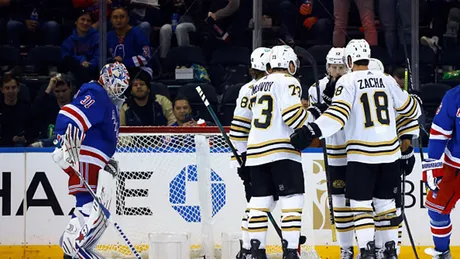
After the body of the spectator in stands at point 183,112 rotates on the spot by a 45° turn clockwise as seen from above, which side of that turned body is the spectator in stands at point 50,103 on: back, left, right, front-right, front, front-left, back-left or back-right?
front-right

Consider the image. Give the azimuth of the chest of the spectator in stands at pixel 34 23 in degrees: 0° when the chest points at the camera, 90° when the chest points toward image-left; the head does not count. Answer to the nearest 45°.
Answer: approximately 0°

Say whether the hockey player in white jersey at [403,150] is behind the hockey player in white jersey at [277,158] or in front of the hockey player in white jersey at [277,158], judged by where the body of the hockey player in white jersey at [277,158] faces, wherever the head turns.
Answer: in front

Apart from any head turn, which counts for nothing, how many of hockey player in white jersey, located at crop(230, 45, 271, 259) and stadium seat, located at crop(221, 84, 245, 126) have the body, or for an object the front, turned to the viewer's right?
1

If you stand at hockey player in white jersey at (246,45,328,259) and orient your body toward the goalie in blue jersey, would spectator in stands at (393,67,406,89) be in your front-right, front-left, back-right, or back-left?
back-right

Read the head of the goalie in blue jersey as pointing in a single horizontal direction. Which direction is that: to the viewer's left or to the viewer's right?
to the viewer's right

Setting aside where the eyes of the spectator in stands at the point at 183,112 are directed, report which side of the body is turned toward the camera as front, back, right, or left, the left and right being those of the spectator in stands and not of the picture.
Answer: front

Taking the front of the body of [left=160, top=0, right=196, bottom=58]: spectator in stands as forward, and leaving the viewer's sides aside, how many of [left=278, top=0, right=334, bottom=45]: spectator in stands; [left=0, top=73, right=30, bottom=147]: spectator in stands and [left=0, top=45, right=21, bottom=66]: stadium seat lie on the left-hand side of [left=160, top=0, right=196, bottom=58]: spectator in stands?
1

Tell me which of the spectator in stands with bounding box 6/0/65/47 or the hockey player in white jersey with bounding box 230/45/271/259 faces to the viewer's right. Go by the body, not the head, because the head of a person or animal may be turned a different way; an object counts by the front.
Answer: the hockey player in white jersey

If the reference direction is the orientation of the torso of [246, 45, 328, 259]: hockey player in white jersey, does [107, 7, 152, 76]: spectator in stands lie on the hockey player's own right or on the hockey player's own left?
on the hockey player's own left

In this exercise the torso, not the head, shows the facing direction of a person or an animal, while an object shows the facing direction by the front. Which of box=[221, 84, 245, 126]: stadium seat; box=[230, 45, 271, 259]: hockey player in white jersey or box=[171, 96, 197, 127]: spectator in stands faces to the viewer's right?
the hockey player in white jersey

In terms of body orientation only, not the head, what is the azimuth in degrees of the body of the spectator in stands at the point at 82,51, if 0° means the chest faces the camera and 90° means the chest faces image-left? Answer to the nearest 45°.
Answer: approximately 0°

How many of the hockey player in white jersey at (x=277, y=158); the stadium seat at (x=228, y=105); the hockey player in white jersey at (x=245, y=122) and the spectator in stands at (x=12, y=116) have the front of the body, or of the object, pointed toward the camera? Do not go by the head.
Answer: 2

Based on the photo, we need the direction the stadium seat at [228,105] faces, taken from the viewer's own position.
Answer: facing the viewer

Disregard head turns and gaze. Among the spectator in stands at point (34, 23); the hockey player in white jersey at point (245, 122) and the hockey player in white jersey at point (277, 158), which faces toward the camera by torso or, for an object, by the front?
the spectator in stands

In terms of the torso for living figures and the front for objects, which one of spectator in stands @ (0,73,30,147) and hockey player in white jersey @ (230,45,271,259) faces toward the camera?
the spectator in stands
